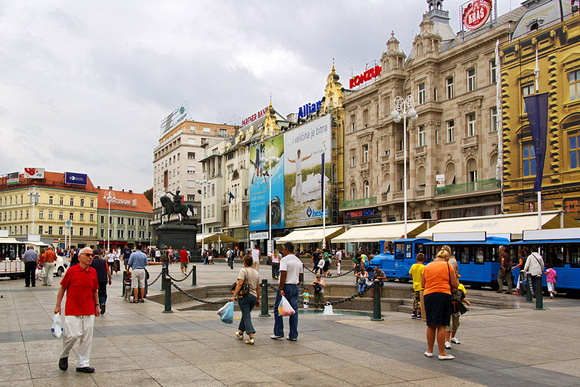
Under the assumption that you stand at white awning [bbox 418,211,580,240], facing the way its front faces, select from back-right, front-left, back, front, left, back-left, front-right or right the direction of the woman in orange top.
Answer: front-left

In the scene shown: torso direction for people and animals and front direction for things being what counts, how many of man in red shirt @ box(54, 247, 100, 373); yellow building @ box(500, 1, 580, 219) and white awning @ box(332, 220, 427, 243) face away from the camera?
0

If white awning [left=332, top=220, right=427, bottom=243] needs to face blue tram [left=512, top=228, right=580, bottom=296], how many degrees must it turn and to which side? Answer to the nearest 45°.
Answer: approximately 45° to its left

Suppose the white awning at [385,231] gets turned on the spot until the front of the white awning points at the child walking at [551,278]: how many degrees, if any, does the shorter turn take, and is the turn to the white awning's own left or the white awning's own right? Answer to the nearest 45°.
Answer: approximately 45° to the white awning's own left

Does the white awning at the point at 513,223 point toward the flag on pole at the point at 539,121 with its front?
no

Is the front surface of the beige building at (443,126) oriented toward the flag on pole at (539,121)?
no

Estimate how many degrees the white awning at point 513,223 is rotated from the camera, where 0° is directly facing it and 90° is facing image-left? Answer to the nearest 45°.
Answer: approximately 45°

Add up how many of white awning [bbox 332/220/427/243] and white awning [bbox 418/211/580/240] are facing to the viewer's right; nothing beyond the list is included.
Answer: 0

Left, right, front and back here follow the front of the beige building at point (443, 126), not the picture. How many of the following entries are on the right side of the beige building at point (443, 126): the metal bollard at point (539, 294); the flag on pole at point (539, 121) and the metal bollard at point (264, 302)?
0

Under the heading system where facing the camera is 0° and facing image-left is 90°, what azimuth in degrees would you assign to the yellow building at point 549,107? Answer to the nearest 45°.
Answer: approximately 45°

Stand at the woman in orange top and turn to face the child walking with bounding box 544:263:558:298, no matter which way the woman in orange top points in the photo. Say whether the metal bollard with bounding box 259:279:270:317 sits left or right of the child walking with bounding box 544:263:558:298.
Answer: left

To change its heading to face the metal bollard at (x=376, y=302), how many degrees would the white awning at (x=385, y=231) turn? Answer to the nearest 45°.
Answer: approximately 45° to its left

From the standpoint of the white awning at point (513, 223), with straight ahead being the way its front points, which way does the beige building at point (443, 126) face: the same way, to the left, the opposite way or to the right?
the same way

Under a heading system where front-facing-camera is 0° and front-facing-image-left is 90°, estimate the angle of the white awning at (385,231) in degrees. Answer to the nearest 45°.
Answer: approximately 45°

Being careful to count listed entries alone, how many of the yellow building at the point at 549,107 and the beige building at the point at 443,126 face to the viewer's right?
0
